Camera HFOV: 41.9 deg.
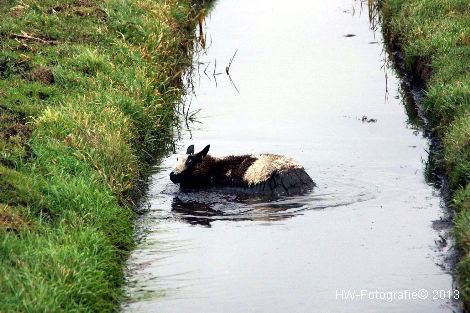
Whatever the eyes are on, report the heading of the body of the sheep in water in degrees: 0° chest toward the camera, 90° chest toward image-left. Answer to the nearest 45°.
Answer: approximately 90°

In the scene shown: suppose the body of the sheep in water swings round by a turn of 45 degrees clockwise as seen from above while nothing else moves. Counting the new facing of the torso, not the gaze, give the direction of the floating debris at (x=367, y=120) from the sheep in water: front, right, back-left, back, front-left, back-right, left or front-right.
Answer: right
